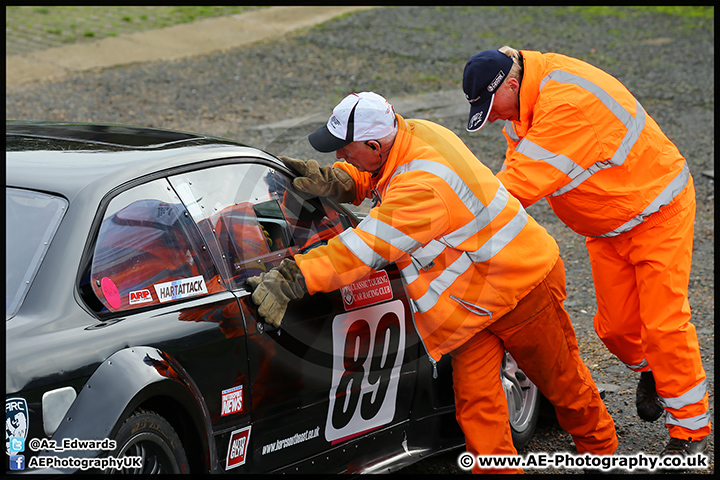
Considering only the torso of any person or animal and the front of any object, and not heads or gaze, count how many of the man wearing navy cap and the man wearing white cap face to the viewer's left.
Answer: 2

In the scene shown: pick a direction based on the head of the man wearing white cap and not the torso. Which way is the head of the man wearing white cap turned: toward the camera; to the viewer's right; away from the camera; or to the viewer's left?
to the viewer's left

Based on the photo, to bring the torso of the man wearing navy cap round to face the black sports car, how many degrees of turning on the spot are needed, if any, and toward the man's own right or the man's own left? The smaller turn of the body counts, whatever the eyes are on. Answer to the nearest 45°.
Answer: approximately 45° to the man's own left

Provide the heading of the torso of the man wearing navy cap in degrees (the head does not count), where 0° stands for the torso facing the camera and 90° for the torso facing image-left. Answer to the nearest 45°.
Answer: approximately 90°

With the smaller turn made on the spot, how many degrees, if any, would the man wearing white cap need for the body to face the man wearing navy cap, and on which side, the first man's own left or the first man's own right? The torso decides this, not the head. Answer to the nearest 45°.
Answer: approximately 135° to the first man's own right

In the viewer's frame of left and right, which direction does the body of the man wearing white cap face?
facing to the left of the viewer
